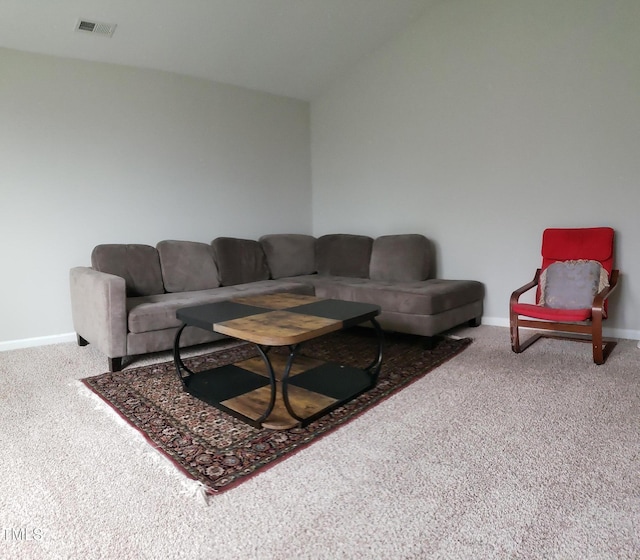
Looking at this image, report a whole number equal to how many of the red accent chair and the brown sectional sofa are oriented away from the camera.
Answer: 0

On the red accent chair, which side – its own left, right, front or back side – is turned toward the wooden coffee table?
front

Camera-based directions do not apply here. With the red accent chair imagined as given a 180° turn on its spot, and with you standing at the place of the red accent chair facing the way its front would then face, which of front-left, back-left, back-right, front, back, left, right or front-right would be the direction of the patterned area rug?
back
